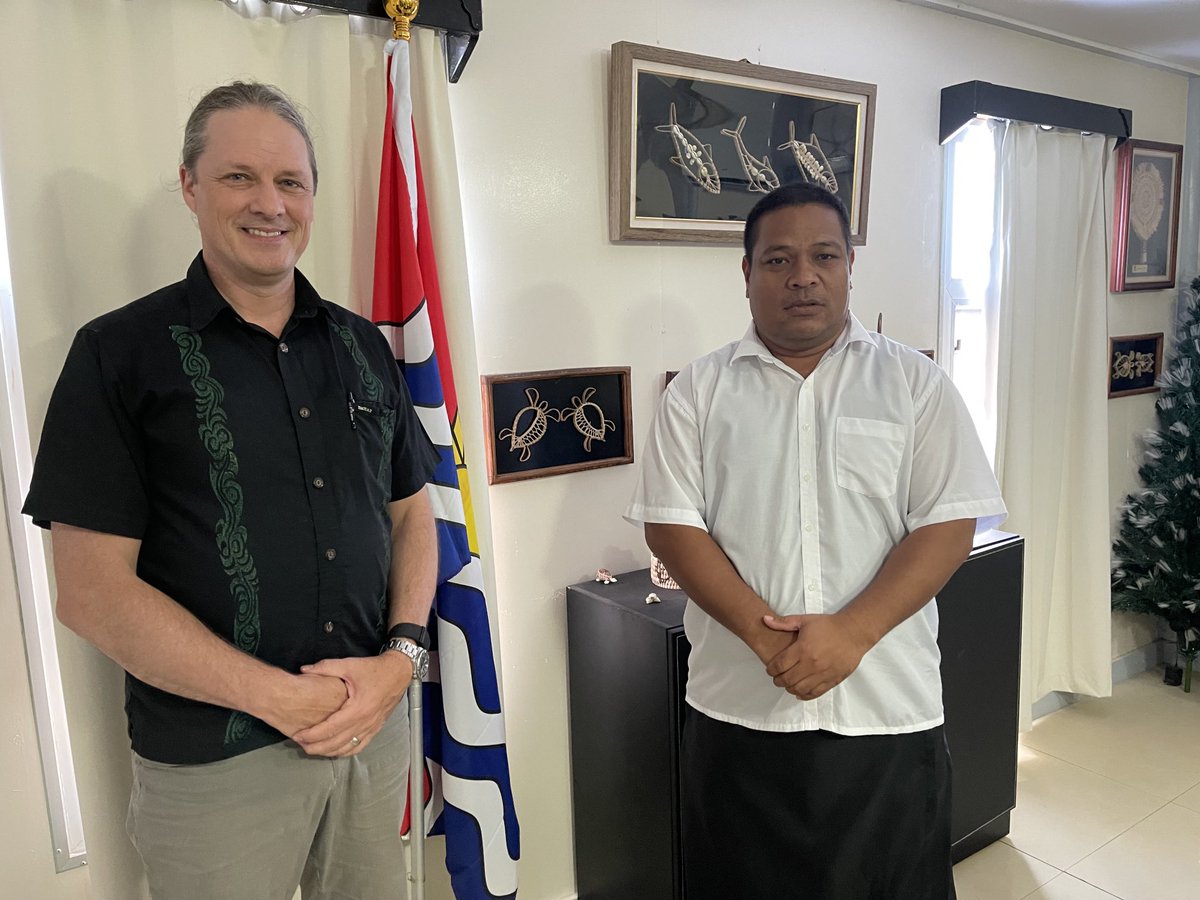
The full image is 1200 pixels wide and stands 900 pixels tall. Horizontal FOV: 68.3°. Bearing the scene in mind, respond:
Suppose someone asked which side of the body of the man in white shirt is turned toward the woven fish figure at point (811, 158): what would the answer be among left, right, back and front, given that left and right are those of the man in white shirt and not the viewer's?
back

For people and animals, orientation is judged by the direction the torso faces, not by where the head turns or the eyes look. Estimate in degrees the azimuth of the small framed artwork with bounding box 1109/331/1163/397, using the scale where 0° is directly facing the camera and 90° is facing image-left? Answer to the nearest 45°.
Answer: approximately 315°

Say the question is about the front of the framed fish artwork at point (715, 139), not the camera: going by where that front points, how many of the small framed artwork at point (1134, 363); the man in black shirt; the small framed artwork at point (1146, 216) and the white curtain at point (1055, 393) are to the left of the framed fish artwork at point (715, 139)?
3

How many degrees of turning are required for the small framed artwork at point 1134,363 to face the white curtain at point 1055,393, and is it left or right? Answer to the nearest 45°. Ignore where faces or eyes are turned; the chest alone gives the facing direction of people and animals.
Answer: approximately 45° to its right

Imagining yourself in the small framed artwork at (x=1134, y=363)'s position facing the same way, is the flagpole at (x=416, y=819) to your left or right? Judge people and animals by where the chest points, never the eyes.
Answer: on your right

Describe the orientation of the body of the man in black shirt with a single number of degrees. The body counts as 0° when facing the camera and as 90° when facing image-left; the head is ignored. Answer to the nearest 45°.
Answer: approximately 315°

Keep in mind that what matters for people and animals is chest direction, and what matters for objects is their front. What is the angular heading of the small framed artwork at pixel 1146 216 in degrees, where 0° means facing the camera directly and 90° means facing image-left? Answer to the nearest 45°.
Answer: approximately 315°

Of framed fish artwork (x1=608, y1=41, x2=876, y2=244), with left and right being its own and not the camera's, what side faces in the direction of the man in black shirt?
right
